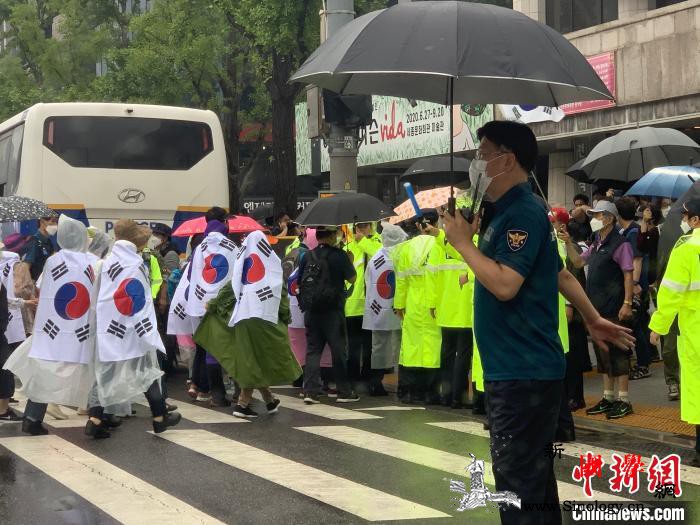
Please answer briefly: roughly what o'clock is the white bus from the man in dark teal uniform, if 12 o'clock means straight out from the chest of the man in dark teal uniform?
The white bus is roughly at 2 o'clock from the man in dark teal uniform.

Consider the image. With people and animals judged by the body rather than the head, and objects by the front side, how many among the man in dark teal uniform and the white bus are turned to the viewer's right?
0

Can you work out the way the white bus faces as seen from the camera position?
facing away from the viewer and to the left of the viewer

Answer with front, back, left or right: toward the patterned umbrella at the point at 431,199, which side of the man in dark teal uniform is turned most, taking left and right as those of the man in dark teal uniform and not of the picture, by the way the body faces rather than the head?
right

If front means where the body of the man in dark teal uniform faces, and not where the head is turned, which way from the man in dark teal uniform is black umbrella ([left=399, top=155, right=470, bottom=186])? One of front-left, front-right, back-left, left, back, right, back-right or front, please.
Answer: right

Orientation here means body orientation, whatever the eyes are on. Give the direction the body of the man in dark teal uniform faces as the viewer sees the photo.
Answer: to the viewer's left

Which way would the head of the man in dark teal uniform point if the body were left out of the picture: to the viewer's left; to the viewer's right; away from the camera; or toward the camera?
to the viewer's left

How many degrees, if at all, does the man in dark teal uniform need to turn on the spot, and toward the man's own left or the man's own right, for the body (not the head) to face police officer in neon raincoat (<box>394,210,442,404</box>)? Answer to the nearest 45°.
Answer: approximately 90° to the man's own right
